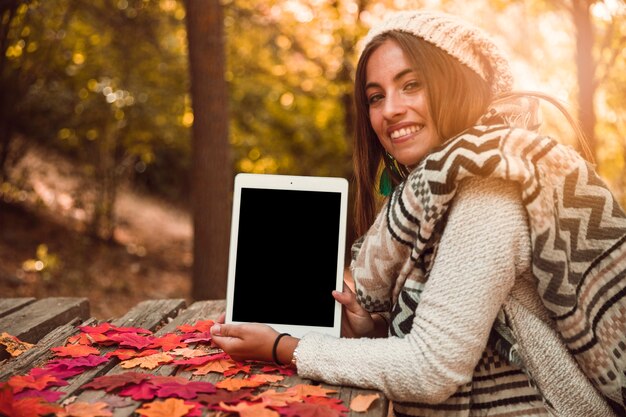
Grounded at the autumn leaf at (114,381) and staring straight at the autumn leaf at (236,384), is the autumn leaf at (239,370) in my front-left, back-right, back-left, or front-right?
front-left

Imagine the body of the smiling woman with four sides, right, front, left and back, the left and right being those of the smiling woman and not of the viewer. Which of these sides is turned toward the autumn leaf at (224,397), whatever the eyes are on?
front

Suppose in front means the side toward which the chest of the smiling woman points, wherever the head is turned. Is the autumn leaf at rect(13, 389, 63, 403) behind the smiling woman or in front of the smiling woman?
in front

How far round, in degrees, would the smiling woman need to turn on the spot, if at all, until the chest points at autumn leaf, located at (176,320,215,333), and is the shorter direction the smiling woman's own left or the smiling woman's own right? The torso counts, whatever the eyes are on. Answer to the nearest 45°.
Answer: approximately 45° to the smiling woman's own right

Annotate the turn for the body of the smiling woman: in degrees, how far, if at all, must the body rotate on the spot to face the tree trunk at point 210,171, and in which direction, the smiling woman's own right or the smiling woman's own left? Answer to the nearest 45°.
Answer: approximately 45° to the smiling woman's own right

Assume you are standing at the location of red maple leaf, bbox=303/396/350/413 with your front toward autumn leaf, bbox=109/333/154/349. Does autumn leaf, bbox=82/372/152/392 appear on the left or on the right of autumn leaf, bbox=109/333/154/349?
left

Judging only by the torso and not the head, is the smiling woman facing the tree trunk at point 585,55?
no

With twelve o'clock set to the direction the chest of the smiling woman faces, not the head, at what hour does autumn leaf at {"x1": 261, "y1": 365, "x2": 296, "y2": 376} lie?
The autumn leaf is roughly at 12 o'clock from the smiling woman.

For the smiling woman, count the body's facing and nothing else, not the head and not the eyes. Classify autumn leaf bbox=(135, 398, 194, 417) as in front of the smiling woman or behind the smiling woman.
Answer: in front

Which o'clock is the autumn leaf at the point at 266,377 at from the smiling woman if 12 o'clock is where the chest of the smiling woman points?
The autumn leaf is roughly at 12 o'clock from the smiling woman.

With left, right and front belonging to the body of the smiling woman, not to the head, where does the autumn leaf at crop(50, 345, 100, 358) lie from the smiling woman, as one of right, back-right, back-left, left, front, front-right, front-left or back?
front

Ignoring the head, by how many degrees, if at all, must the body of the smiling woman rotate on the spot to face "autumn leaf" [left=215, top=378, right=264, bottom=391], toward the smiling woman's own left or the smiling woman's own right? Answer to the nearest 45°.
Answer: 0° — they already face it

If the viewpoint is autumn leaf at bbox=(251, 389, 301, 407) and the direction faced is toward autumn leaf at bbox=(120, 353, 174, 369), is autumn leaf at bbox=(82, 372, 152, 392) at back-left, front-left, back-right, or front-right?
front-left

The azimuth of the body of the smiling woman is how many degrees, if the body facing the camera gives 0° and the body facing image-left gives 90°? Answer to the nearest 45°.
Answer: approximately 90°

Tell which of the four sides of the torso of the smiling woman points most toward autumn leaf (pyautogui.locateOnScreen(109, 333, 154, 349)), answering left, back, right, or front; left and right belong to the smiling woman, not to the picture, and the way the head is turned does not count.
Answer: front

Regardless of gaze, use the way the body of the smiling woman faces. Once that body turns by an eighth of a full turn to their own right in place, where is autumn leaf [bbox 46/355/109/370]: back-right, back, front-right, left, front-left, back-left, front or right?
front-left
